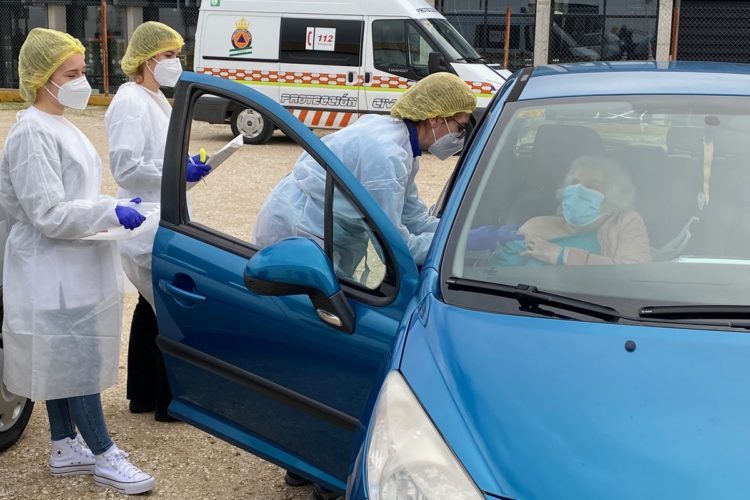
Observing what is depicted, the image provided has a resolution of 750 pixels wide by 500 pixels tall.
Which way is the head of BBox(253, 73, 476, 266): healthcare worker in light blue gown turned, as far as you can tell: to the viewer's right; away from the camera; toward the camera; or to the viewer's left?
to the viewer's right

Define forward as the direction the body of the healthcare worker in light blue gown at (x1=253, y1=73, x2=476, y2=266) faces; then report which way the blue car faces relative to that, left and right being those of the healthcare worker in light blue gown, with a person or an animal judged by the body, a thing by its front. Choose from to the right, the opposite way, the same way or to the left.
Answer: to the right

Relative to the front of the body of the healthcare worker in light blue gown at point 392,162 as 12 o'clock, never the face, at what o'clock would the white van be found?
The white van is roughly at 9 o'clock from the healthcare worker in light blue gown.

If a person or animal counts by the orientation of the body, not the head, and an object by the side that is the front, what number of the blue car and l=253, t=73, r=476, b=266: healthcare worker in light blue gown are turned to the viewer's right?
1

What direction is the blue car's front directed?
toward the camera

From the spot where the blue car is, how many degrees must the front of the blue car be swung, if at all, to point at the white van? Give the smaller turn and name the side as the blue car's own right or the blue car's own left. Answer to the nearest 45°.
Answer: approximately 180°

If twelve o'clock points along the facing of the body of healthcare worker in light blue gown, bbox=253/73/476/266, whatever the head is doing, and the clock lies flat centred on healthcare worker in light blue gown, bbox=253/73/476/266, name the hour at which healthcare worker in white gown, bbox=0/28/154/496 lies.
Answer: healthcare worker in white gown, bbox=0/28/154/496 is roughly at 6 o'clock from healthcare worker in light blue gown, bbox=253/73/476/266.

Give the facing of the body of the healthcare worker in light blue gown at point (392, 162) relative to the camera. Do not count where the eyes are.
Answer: to the viewer's right
